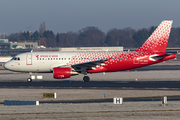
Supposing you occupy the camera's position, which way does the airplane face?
facing to the left of the viewer
